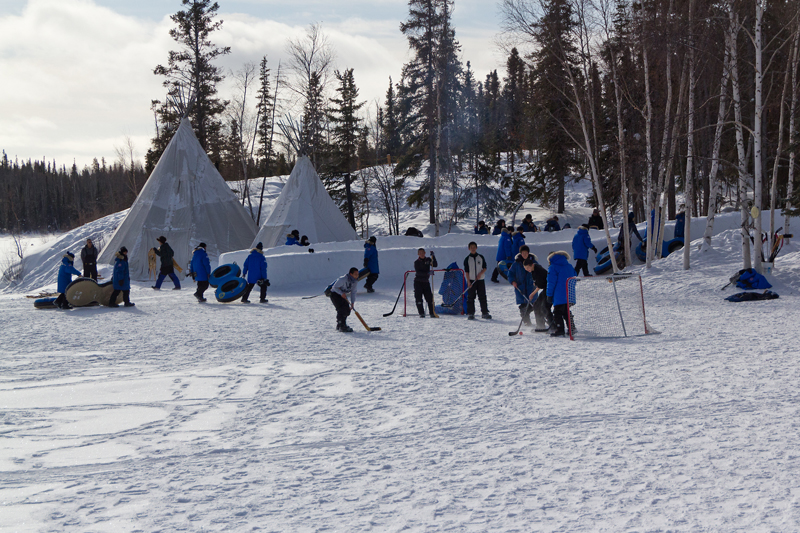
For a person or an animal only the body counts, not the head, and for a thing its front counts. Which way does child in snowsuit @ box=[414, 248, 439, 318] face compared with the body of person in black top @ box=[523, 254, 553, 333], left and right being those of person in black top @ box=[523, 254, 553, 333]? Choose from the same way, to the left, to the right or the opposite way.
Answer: to the left

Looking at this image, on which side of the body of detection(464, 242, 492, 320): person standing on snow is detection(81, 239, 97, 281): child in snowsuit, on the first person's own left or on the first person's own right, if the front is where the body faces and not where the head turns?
on the first person's own right

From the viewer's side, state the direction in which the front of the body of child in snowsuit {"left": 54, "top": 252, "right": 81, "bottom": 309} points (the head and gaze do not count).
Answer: to the viewer's right

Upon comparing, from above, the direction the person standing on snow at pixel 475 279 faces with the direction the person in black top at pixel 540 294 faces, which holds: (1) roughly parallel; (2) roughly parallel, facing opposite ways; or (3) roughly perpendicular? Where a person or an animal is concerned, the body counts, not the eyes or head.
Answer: roughly perpendicular

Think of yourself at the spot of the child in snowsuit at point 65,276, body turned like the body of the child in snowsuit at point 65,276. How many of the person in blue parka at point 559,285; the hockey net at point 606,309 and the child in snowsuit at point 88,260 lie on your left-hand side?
1

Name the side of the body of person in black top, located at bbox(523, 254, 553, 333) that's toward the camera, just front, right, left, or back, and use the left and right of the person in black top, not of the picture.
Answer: left

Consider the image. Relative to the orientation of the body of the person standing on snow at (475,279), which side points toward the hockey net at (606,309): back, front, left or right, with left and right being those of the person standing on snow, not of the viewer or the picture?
left
